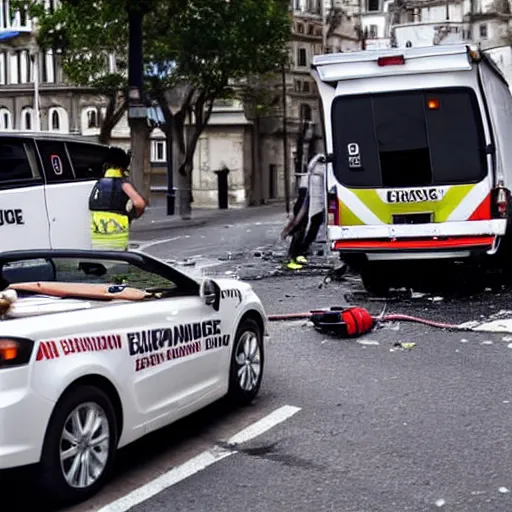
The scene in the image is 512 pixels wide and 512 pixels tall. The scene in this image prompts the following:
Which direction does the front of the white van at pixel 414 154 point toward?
away from the camera

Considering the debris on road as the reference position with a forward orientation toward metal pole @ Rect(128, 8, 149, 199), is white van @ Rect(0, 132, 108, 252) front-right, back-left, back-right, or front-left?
front-left

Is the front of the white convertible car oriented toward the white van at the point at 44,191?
no

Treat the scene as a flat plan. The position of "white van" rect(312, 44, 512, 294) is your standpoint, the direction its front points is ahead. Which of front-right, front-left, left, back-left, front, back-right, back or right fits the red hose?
back

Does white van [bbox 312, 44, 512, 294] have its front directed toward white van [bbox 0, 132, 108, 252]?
no

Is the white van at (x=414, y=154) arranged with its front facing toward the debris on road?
no

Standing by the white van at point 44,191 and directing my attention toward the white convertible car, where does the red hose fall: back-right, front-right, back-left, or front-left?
front-left

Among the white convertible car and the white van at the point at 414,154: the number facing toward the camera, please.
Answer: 0

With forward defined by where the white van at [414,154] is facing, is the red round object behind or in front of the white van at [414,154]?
behind
